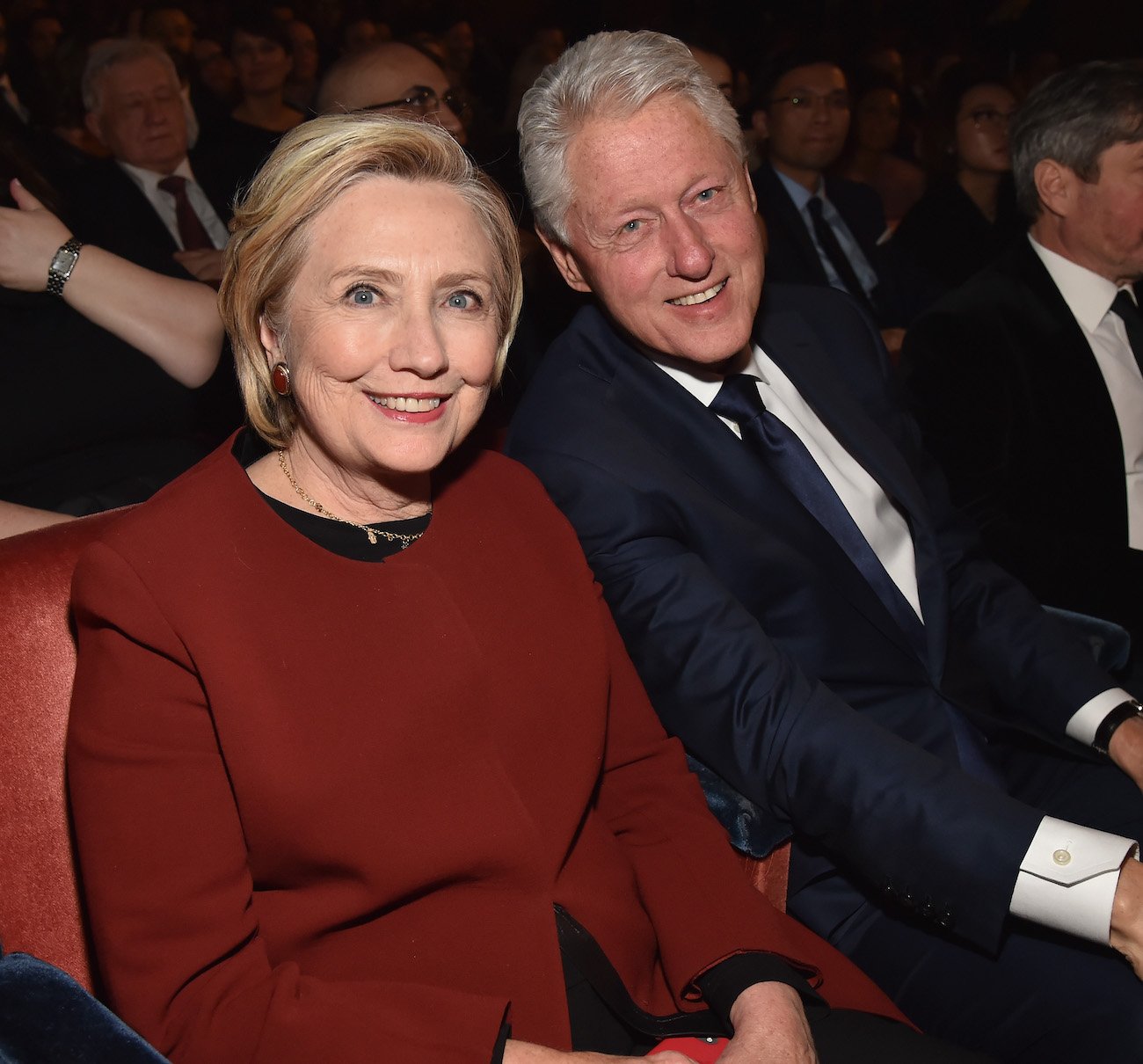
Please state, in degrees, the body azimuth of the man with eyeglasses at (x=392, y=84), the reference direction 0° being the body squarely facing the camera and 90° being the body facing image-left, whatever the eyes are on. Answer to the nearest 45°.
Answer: approximately 315°

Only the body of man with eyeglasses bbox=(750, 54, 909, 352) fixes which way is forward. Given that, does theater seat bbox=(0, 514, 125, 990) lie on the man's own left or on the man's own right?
on the man's own right

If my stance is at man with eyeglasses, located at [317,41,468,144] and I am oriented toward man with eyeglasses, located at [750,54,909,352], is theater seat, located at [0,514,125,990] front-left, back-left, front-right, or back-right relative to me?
back-right

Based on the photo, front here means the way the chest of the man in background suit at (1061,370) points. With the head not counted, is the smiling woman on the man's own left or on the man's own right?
on the man's own right

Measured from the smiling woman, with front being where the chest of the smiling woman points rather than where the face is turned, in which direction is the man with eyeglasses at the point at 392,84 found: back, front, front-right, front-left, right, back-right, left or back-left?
back-left

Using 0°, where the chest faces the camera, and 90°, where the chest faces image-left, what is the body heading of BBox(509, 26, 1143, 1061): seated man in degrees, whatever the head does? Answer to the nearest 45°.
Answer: approximately 315°

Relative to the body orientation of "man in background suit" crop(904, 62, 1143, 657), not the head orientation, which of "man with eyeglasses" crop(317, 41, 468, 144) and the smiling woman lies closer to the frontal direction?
the smiling woman
